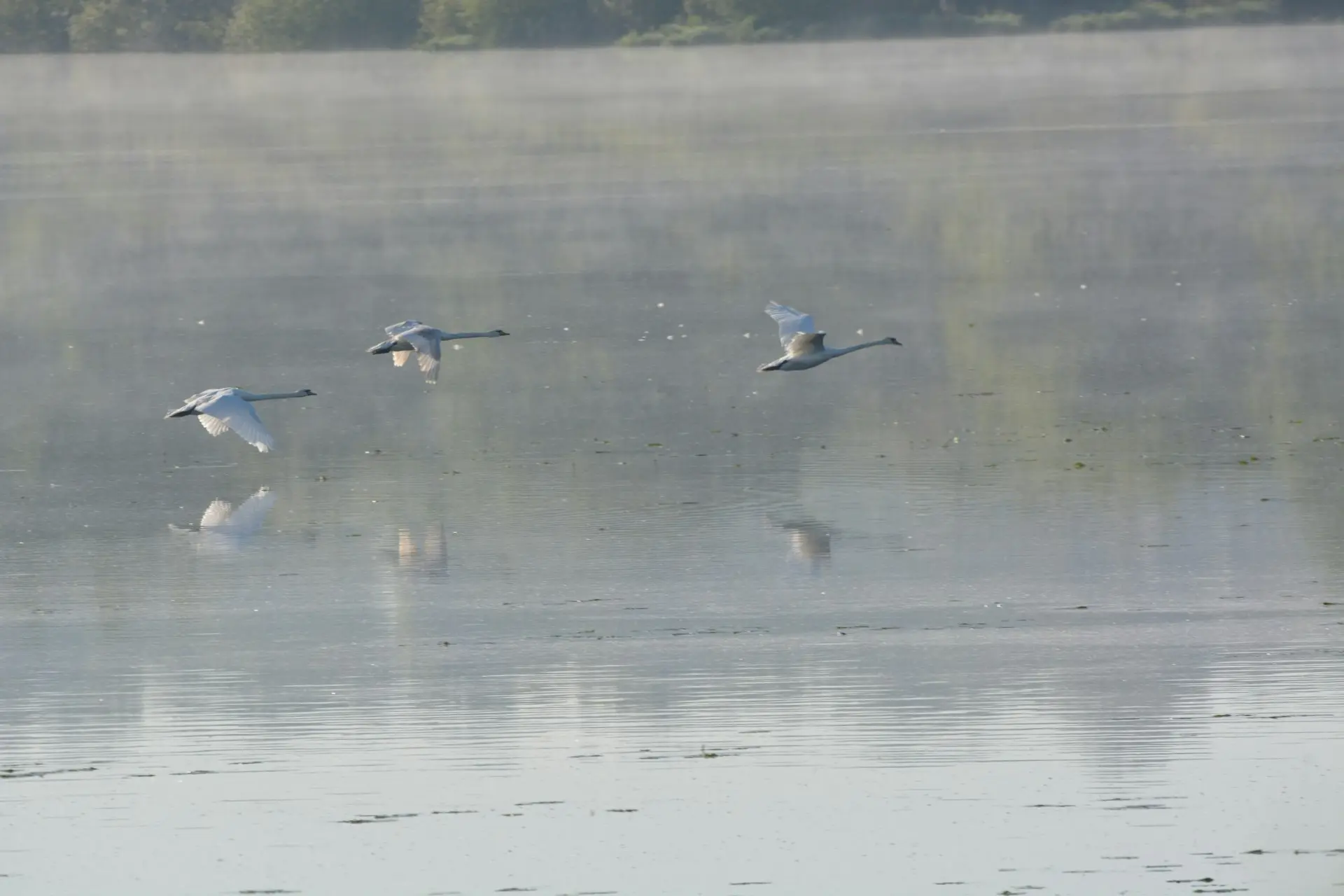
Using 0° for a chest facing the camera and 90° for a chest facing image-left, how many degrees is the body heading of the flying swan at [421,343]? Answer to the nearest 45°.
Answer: approximately 270°
